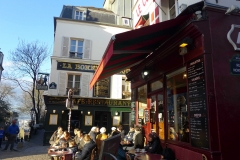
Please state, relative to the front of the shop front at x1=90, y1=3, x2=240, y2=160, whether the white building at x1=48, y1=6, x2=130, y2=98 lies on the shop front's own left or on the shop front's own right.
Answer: on the shop front's own right

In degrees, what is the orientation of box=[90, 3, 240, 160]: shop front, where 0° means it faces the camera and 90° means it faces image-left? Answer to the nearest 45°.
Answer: approximately 45°
